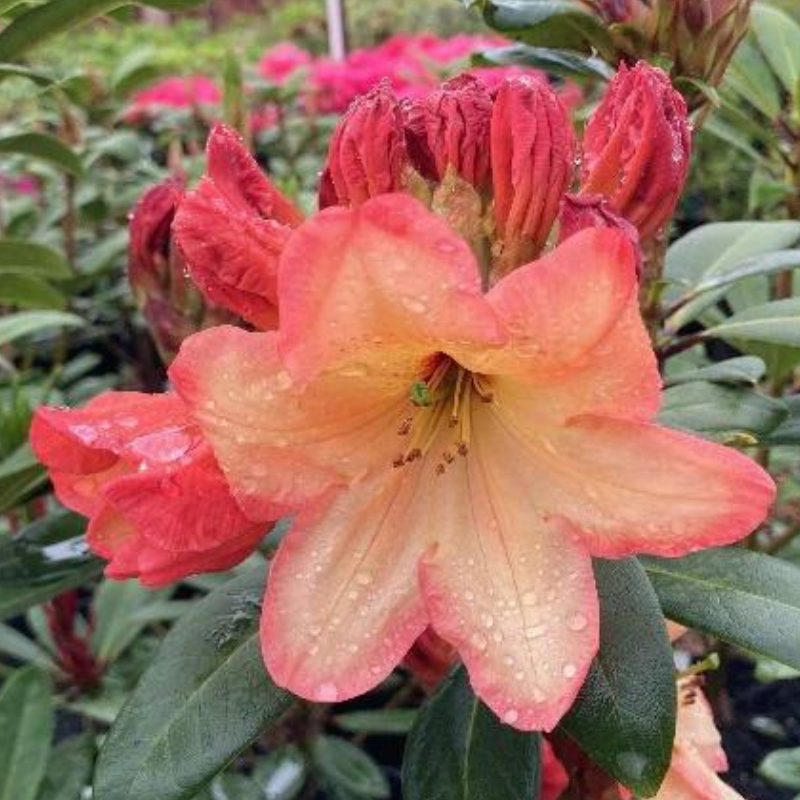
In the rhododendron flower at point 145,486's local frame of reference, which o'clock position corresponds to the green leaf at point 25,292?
The green leaf is roughly at 3 o'clock from the rhododendron flower.

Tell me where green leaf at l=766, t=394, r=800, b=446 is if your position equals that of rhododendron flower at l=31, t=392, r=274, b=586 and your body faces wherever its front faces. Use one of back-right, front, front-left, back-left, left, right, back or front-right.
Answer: back

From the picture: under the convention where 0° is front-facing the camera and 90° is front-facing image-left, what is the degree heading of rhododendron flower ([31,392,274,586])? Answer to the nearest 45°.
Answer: approximately 90°

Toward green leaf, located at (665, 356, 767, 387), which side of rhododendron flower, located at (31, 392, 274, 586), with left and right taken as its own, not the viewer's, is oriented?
back

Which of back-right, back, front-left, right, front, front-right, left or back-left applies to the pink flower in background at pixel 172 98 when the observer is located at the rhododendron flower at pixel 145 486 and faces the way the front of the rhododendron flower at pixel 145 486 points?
right

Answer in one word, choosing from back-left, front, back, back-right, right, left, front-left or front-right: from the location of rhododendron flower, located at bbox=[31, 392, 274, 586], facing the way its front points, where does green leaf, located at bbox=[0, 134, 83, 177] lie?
right

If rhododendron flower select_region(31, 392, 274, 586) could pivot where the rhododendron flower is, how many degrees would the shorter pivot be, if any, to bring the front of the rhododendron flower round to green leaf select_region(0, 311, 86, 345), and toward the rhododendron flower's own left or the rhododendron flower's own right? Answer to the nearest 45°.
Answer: approximately 90° to the rhododendron flower's own right

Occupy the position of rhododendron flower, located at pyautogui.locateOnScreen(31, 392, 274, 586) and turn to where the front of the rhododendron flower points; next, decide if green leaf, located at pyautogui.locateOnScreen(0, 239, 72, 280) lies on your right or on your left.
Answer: on your right
